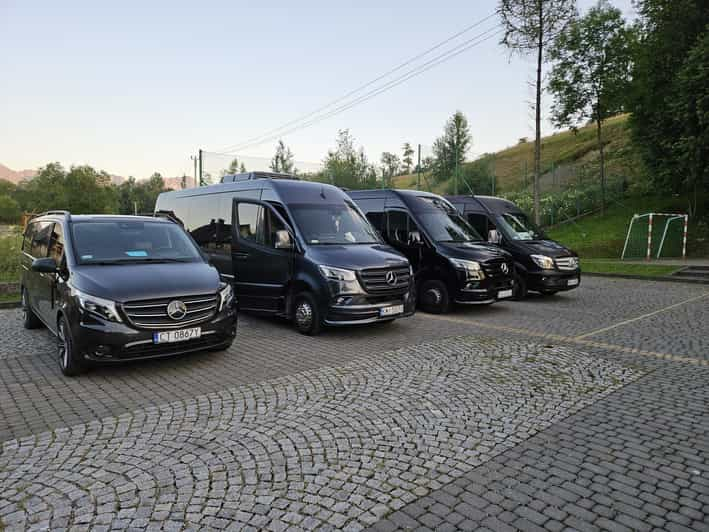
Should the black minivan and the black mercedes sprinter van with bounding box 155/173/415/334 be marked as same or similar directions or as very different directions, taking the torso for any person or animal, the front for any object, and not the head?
same or similar directions

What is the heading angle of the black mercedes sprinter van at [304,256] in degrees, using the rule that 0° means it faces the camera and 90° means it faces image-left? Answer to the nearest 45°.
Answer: approximately 315°

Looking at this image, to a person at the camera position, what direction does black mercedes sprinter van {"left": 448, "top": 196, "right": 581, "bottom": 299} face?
facing the viewer and to the right of the viewer

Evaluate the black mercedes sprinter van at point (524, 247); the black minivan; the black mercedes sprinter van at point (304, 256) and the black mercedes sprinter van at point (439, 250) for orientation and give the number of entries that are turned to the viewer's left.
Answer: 0

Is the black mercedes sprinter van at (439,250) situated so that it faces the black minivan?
no

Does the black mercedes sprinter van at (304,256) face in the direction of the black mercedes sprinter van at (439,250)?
no

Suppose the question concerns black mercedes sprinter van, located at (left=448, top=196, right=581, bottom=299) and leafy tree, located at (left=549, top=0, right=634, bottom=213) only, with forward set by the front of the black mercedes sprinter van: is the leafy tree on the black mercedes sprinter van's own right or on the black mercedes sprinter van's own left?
on the black mercedes sprinter van's own left

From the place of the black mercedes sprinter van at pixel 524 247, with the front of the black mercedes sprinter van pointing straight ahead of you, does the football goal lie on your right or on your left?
on your left

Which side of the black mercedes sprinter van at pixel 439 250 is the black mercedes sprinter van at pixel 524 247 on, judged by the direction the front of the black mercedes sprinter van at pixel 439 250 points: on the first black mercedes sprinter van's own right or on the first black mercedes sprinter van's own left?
on the first black mercedes sprinter van's own left

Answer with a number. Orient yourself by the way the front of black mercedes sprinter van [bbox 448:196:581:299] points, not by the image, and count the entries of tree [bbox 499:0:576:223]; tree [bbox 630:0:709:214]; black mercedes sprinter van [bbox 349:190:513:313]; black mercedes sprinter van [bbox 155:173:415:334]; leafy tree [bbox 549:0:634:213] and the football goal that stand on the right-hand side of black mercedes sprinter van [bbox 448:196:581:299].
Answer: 2

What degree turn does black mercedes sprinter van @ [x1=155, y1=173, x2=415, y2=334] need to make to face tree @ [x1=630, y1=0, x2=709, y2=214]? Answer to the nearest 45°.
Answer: approximately 90° to its left

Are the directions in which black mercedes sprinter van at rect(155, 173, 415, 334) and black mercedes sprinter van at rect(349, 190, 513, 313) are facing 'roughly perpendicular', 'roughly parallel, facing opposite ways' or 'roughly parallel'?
roughly parallel

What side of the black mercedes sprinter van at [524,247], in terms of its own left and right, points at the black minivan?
right

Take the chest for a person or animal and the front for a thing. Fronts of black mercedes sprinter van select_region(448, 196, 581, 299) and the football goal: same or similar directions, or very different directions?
same or similar directions

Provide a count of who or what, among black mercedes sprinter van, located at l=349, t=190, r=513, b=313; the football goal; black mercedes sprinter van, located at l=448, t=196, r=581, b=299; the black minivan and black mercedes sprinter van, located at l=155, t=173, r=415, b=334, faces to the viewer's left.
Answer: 0

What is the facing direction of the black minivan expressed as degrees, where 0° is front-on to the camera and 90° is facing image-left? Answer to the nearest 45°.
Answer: approximately 315°

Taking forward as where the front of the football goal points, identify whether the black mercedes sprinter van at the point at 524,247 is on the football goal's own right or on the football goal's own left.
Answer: on the football goal's own right
